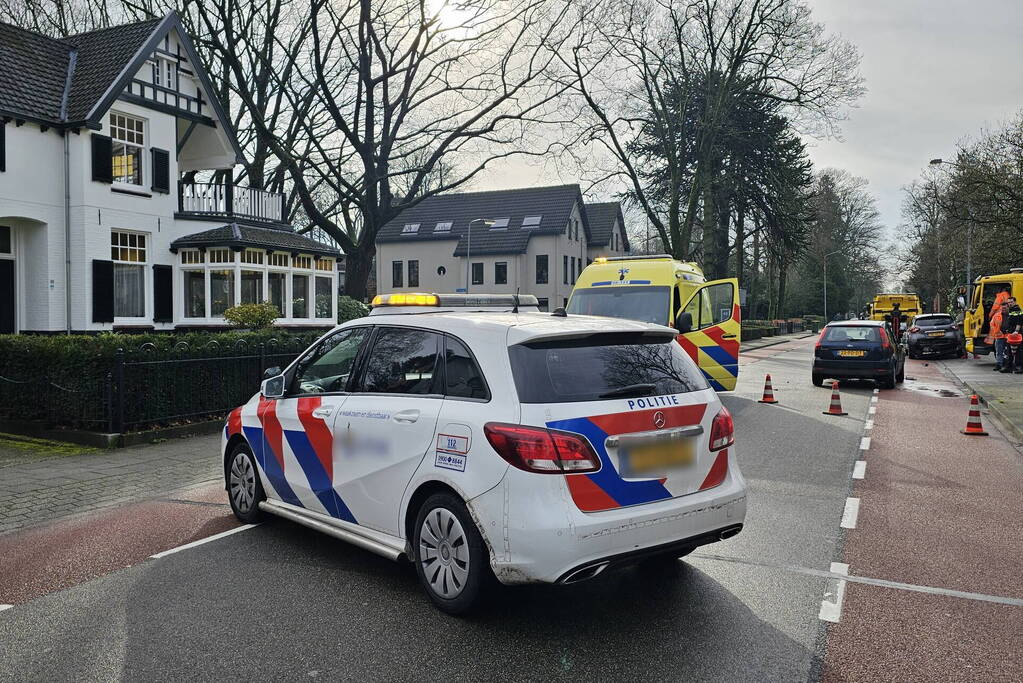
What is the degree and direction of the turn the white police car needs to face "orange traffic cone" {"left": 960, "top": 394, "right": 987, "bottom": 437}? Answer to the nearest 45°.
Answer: approximately 90° to its right

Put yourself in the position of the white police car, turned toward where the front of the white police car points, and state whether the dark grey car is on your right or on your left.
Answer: on your right

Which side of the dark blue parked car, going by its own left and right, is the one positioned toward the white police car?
back

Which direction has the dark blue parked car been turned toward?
away from the camera

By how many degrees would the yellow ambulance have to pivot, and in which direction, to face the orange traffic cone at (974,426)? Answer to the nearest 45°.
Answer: approximately 90° to its left

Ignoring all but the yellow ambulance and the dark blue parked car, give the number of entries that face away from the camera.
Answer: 1

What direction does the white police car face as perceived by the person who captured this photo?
facing away from the viewer and to the left of the viewer

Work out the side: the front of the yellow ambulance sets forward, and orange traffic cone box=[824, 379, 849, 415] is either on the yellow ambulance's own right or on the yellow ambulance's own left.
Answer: on the yellow ambulance's own left

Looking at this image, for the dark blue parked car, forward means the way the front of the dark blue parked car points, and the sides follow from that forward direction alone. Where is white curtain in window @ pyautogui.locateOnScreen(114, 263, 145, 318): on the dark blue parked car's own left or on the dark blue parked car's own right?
on the dark blue parked car's own left

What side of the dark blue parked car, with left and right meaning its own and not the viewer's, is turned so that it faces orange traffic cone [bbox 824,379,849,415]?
back

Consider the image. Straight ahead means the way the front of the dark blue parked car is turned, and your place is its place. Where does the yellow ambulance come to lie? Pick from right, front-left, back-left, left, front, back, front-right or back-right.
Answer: back-left

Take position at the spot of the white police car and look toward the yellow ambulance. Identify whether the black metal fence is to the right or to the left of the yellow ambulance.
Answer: left

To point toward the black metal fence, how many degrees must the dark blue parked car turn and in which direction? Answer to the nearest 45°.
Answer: approximately 135° to its left

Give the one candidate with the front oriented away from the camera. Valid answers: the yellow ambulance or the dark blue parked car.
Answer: the dark blue parked car

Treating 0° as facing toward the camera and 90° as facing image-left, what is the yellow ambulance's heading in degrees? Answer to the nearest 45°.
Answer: approximately 45°

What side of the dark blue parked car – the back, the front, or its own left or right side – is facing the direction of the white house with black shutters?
left
